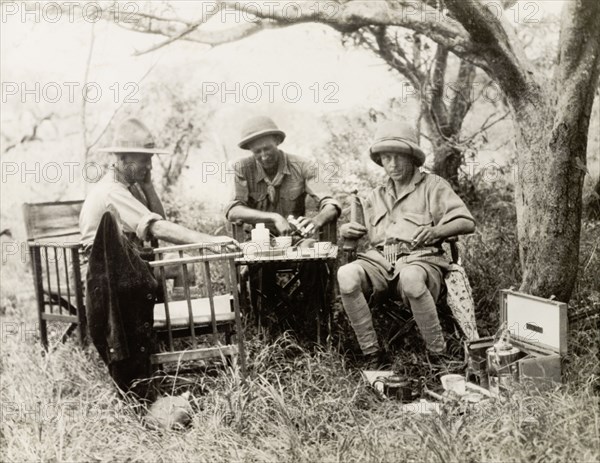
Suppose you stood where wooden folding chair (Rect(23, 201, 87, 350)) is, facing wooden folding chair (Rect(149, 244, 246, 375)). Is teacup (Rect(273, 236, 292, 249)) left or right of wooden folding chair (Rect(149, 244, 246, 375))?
left

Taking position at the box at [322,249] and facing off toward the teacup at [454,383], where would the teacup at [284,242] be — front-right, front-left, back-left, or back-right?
back-right

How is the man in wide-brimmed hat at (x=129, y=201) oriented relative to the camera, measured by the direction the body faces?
to the viewer's right

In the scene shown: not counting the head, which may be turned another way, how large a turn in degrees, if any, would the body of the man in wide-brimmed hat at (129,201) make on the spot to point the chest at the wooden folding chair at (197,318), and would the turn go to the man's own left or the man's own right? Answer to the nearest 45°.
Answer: approximately 45° to the man's own right

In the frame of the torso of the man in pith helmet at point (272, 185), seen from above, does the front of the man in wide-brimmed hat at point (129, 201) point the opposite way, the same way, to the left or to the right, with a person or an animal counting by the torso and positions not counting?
to the left

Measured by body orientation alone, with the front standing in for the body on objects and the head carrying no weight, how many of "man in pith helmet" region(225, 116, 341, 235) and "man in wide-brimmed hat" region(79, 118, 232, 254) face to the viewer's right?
1
